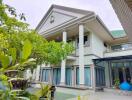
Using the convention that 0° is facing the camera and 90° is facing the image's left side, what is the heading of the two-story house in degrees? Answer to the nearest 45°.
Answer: approximately 45°

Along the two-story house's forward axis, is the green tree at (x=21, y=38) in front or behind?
in front
